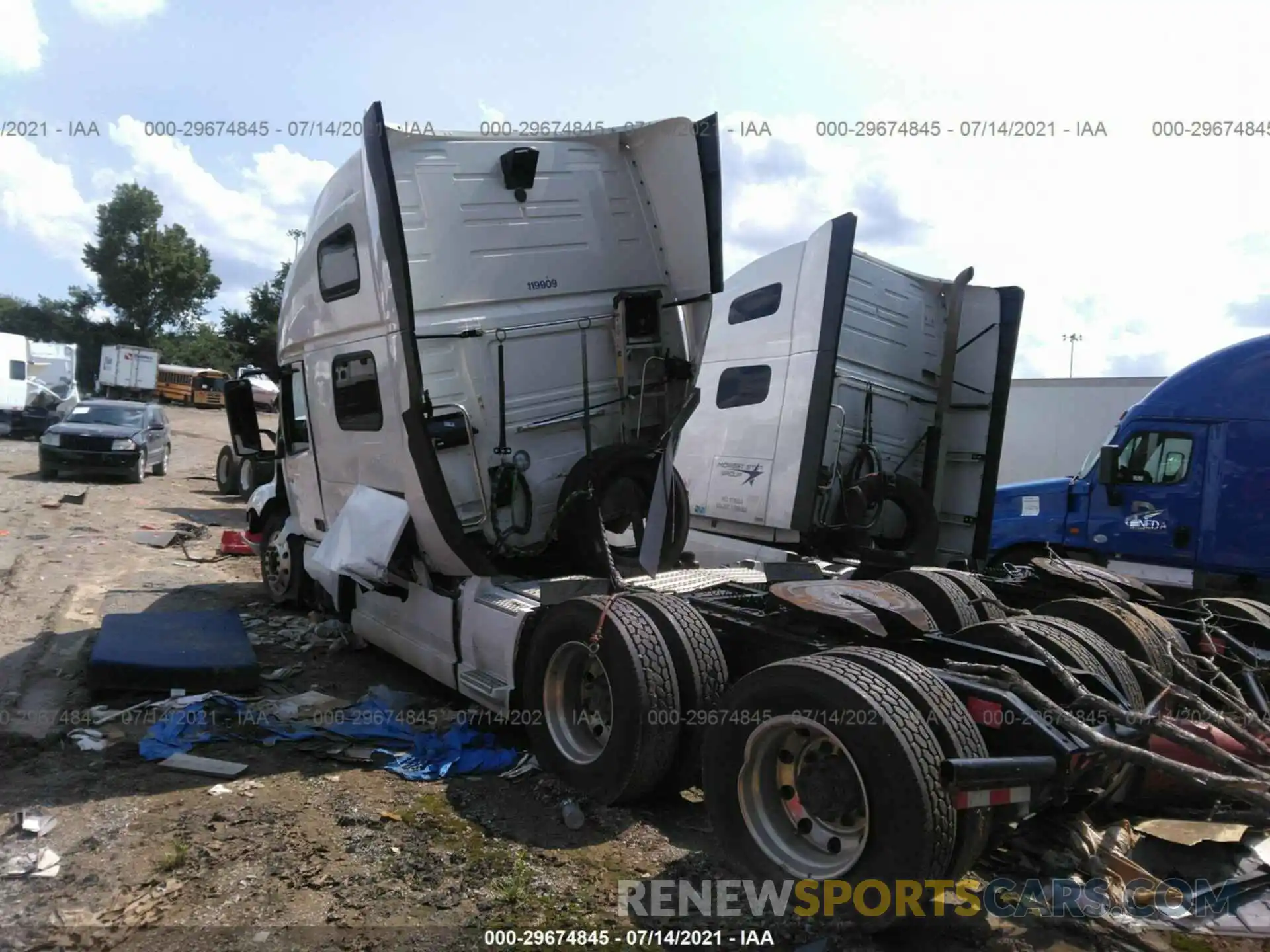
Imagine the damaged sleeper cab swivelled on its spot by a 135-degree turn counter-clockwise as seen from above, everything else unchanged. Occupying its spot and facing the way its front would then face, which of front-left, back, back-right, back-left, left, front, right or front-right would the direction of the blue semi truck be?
left

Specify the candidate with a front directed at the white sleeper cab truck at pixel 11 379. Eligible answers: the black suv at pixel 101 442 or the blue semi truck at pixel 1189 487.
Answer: the blue semi truck

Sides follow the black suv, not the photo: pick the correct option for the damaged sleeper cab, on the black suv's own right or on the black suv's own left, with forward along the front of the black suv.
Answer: on the black suv's own left

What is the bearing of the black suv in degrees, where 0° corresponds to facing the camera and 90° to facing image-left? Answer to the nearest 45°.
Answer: approximately 45°

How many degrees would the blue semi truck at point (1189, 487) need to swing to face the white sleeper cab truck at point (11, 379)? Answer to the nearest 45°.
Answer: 0° — it already faces it

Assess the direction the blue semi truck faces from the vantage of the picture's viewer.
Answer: facing to the left of the viewer

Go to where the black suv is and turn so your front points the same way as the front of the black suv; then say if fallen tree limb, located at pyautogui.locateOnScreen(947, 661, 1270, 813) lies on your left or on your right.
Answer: on your left

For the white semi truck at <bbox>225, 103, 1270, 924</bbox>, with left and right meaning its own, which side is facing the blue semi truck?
right

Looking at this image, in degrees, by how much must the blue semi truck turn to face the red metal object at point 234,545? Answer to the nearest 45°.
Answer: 0° — it already faces it

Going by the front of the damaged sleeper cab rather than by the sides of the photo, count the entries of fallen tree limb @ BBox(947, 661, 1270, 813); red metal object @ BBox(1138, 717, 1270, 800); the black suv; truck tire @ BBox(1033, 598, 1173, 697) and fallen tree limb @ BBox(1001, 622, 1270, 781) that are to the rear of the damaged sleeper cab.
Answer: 4

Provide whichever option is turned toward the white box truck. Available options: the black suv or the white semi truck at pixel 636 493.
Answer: the white semi truck

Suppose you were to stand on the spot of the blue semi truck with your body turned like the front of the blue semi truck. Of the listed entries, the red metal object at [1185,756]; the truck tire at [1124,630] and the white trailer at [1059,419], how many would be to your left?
2

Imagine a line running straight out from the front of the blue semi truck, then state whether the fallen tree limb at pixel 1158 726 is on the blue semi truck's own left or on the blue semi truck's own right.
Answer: on the blue semi truck's own left

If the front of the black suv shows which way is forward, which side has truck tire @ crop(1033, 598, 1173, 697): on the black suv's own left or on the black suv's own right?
on the black suv's own left
